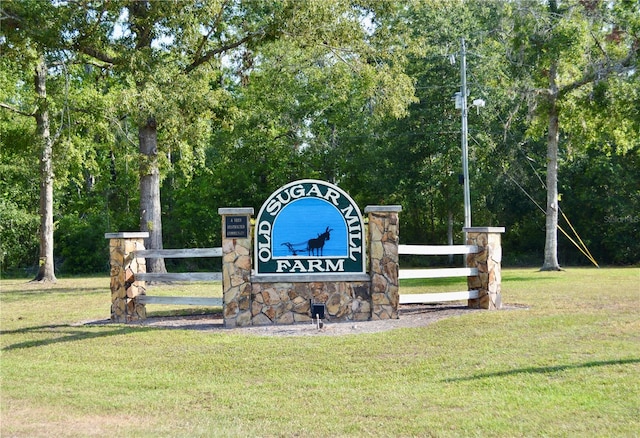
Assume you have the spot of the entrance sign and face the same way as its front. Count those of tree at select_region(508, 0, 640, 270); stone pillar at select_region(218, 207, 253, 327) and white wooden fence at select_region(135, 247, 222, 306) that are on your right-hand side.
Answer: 2

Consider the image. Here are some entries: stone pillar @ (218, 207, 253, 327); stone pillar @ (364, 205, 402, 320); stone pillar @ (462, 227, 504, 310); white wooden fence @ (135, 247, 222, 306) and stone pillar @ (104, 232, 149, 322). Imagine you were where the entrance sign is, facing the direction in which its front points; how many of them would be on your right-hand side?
3

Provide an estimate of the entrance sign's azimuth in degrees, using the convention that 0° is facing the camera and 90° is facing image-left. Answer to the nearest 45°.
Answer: approximately 0°

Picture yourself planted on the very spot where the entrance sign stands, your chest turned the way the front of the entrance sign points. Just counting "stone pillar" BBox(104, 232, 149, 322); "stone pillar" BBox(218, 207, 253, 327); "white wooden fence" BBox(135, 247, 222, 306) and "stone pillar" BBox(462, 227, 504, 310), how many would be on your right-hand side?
3

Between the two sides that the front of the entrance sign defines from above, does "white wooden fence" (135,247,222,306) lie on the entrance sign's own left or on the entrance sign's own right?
on the entrance sign's own right

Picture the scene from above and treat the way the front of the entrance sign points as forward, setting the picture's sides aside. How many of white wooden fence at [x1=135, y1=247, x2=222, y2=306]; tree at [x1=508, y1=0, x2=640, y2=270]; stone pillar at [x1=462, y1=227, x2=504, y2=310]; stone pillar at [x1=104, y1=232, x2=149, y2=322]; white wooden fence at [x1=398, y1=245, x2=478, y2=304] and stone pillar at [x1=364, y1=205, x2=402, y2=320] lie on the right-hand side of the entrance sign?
2

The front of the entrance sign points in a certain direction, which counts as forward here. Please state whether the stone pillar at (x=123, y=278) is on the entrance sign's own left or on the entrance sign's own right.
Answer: on the entrance sign's own right

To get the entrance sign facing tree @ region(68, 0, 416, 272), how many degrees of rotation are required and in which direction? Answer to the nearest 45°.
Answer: approximately 135° to its right

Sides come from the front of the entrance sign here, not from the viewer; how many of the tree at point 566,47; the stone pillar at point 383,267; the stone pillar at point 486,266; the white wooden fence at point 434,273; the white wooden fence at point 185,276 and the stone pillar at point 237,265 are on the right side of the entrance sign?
2

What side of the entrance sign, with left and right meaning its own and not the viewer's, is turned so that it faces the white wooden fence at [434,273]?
left

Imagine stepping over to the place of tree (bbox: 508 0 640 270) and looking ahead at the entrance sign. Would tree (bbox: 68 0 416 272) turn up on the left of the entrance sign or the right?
right

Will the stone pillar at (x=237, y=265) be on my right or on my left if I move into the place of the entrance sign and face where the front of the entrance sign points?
on my right

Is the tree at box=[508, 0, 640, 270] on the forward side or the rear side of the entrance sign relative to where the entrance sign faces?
on the rear side

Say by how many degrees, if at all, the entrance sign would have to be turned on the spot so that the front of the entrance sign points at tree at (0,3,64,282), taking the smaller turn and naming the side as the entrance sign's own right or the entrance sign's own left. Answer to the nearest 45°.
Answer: approximately 135° to the entrance sign's own right
